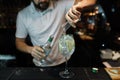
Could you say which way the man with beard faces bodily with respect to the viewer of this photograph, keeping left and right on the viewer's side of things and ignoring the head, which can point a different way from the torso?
facing the viewer

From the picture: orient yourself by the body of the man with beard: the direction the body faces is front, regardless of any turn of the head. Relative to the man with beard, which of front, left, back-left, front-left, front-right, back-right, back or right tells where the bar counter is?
front
